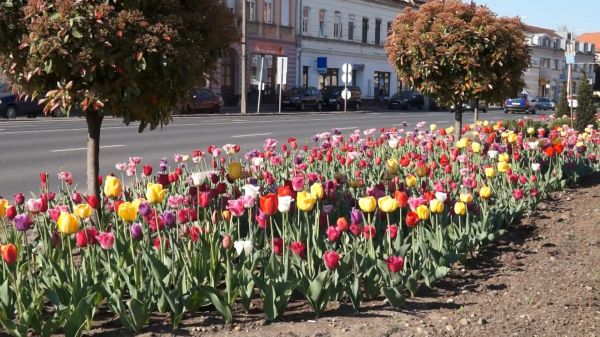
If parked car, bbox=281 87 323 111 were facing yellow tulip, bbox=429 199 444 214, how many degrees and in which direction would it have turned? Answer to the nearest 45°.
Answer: approximately 45° to its left

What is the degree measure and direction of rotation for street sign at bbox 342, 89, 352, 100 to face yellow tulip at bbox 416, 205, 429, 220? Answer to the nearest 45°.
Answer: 0° — it already faces it

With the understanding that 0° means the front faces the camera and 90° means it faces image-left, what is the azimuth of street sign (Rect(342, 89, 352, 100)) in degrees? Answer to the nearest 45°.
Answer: approximately 0°

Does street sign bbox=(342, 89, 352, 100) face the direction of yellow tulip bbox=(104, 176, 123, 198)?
yes
